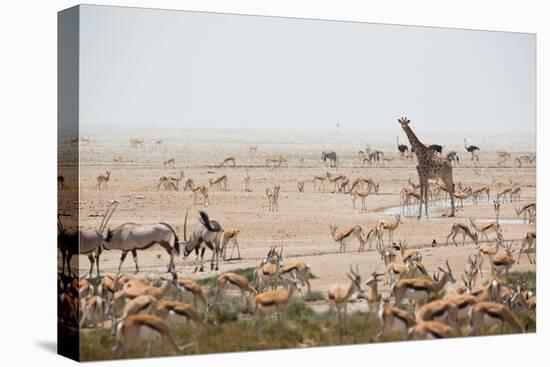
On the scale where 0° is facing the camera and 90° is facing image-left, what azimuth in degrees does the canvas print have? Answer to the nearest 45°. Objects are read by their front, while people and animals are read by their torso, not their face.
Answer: approximately 315°
